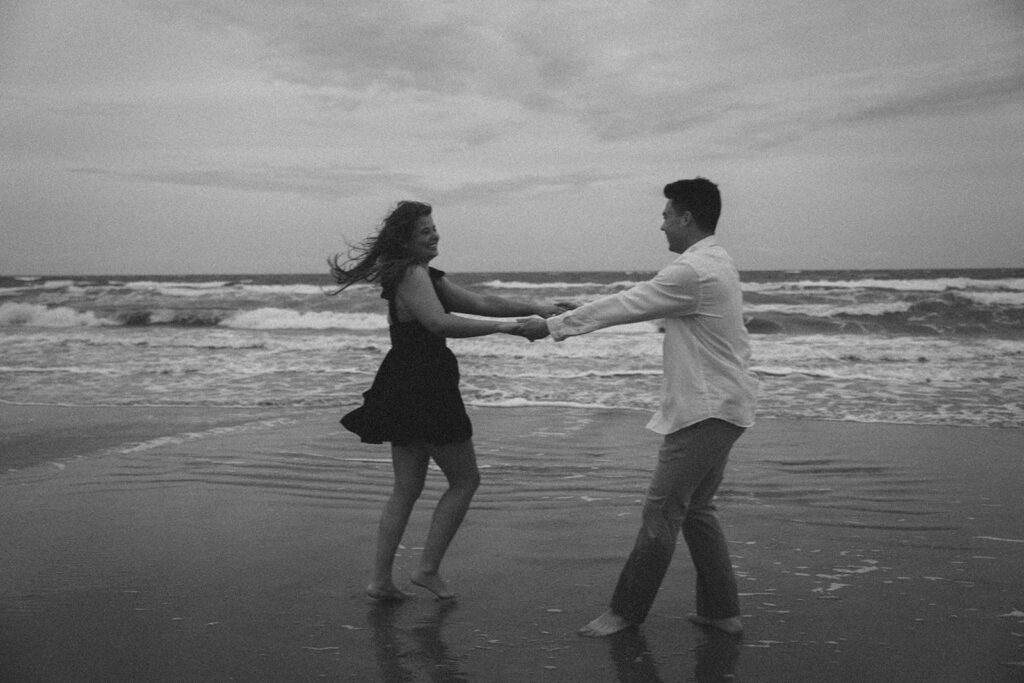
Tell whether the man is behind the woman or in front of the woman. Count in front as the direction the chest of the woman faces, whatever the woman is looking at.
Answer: in front

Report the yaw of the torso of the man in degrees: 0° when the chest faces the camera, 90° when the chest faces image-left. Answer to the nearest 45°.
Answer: approximately 90°

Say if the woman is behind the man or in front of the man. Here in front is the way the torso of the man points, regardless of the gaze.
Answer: in front

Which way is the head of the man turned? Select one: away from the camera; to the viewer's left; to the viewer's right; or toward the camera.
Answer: to the viewer's left

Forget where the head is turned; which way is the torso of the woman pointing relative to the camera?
to the viewer's right

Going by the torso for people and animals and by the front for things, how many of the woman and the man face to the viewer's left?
1

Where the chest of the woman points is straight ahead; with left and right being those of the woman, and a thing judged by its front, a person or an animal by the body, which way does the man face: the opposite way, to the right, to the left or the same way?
the opposite way
